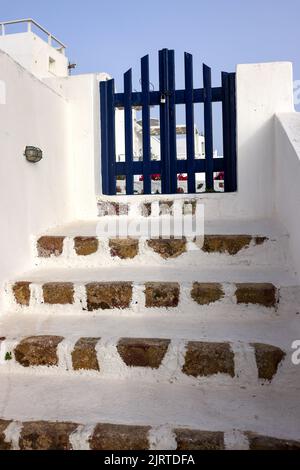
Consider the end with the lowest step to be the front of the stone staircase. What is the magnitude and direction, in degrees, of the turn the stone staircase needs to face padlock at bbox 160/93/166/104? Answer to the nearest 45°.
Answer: approximately 180°

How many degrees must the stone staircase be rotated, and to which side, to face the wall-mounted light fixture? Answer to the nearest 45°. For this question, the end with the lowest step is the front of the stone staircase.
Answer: approximately 135° to its right

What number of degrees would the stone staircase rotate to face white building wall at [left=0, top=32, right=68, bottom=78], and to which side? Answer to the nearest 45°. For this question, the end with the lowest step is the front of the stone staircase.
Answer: approximately 180°

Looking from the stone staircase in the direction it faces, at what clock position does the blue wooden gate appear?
The blue wooden gate is roughly at 6 o'clock from the stone staircase.

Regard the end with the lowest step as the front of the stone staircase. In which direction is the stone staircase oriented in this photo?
toward the camera
